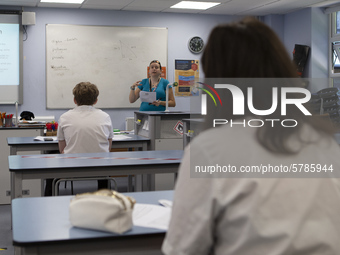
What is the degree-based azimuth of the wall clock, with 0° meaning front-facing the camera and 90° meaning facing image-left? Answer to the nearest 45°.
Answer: approximately 0°

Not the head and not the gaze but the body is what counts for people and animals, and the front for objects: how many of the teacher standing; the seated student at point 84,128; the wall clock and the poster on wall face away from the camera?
1

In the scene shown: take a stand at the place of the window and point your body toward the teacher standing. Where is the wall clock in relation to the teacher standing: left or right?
right

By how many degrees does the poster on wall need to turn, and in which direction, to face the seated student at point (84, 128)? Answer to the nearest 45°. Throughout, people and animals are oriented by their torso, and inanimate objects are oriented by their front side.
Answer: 0° — it already faces them

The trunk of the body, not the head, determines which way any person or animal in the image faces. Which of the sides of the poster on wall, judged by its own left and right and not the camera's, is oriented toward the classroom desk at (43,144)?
front

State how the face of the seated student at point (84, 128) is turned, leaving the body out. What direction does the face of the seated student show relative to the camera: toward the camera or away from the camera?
away from the camera

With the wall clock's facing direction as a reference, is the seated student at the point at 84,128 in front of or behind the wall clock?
in front

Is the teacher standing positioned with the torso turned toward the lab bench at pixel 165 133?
yes

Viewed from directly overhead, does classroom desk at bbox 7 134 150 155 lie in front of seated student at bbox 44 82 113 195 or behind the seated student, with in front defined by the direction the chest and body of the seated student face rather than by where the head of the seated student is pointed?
in front

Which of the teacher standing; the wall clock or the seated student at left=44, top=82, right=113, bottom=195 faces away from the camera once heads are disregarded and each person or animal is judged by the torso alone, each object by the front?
the seated student

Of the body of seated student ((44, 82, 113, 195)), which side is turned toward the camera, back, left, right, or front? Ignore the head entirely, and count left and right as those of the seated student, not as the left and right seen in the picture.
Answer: back

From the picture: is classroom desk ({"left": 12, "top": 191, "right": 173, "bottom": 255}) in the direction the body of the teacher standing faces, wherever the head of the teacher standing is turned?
yes
